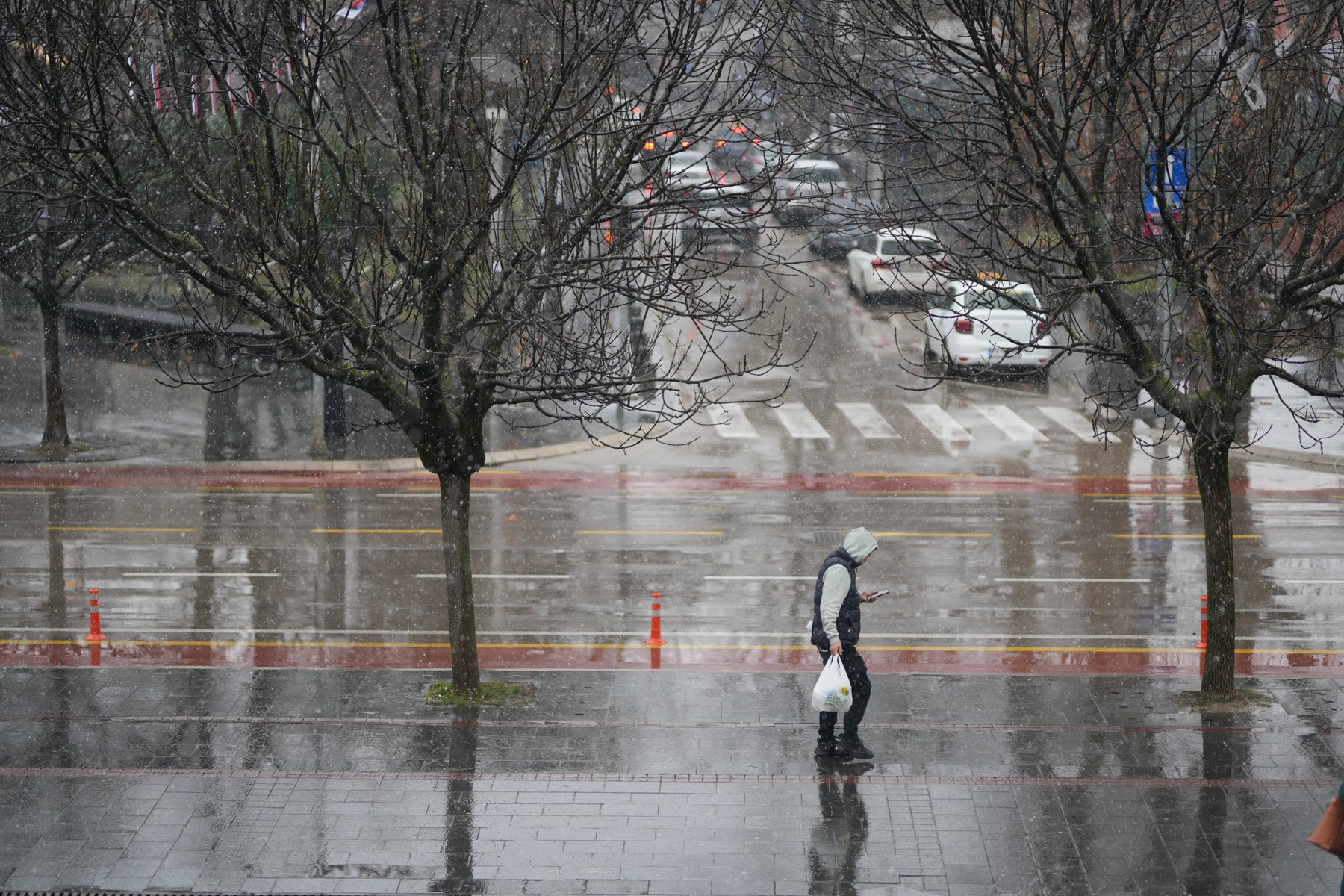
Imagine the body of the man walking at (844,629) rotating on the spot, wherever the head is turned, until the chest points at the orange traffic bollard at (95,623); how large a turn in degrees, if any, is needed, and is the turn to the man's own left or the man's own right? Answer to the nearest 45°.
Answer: approximately 180°

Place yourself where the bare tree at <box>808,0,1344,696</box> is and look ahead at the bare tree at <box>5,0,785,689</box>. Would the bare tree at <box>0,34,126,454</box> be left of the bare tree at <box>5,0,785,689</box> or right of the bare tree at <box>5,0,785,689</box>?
right

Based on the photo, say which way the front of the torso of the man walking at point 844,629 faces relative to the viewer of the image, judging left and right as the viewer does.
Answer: facing to the right of the viewer

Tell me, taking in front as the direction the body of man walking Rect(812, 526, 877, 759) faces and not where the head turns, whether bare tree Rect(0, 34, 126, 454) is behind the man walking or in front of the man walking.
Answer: behind

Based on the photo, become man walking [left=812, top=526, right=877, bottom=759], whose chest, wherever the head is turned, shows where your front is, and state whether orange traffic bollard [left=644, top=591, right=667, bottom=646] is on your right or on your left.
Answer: on your left

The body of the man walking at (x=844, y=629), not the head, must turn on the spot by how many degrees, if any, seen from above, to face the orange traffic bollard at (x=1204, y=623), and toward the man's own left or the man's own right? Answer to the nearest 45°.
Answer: approximately 45° to the man's own left

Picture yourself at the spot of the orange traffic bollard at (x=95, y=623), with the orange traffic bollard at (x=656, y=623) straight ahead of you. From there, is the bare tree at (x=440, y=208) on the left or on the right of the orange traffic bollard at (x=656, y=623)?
right

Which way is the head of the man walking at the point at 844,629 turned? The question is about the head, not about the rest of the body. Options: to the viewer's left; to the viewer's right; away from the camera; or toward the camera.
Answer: to the viewer's right

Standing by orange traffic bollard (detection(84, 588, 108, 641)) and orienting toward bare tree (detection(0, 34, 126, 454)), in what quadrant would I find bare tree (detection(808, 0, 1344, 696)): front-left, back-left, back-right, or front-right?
back-right

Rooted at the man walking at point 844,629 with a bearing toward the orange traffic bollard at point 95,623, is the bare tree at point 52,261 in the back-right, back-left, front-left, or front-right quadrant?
front-right
